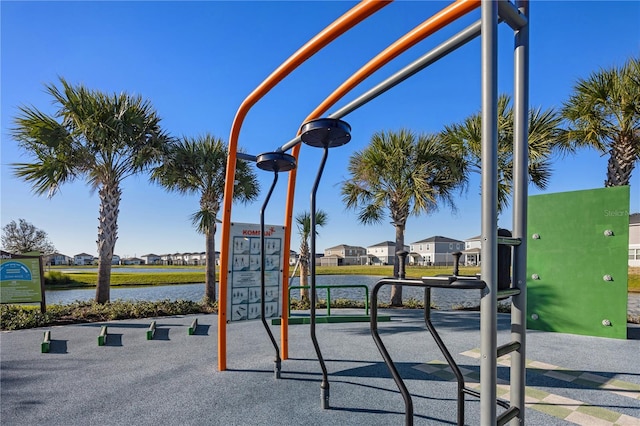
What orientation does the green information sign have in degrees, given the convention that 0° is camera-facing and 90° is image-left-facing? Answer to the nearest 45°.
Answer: approximately 0°

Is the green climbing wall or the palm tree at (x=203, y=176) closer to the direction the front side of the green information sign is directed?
the green climbing wall

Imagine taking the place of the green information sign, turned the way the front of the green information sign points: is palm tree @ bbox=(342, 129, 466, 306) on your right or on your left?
on your left

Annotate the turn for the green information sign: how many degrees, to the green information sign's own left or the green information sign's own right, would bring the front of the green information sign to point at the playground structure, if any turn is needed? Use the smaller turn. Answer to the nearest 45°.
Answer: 0° — it already faces it
